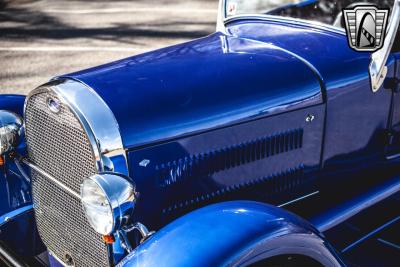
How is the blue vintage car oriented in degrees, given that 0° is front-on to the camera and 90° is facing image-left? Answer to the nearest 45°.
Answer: approximately 45°
